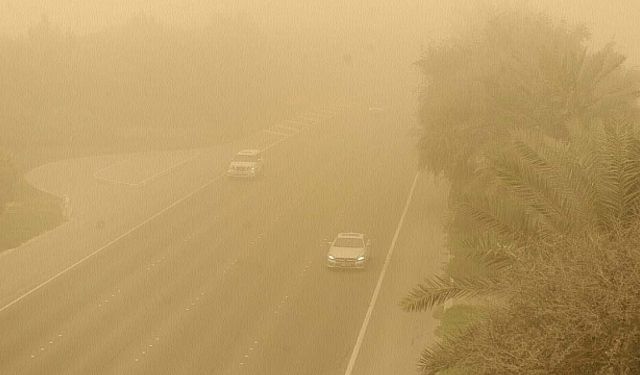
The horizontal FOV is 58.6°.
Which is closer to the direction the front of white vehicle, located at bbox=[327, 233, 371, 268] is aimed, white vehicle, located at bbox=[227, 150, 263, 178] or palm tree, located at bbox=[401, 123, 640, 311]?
the palm tree

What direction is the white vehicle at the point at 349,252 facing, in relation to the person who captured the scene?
facing the viewer

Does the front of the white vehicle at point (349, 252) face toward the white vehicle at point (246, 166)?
no

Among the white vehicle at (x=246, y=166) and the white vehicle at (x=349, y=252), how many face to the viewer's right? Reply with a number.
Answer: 0

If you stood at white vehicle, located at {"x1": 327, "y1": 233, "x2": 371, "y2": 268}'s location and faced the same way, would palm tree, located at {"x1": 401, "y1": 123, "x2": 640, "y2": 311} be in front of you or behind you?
in front

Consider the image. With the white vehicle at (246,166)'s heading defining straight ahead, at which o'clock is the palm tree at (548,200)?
The palm tree is roughly at 10 o'clock from the white vehicle.

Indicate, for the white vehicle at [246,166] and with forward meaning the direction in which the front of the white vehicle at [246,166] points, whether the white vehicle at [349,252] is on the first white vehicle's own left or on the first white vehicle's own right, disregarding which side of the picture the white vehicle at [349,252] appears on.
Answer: on the first white vehicle's own left

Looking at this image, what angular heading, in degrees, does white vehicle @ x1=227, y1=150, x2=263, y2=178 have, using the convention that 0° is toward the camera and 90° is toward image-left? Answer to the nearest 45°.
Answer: approximately 45°
